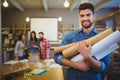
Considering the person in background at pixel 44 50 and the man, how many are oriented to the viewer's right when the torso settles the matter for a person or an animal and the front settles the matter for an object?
0

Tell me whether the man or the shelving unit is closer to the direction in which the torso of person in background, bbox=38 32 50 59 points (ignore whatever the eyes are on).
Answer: the man

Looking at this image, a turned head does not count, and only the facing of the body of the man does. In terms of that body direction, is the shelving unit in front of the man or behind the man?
behind

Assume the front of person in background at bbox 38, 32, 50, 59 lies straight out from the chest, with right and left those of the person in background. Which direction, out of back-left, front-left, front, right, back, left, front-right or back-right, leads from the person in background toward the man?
front-left

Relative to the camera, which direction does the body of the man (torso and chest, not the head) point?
toward the camera

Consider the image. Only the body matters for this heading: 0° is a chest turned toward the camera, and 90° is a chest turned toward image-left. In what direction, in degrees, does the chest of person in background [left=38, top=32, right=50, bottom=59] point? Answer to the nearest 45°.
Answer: approximately 45°

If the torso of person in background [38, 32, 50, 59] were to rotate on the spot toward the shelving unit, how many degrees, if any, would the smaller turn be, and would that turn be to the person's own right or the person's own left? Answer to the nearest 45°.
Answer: approximately 135° to the person's own right
